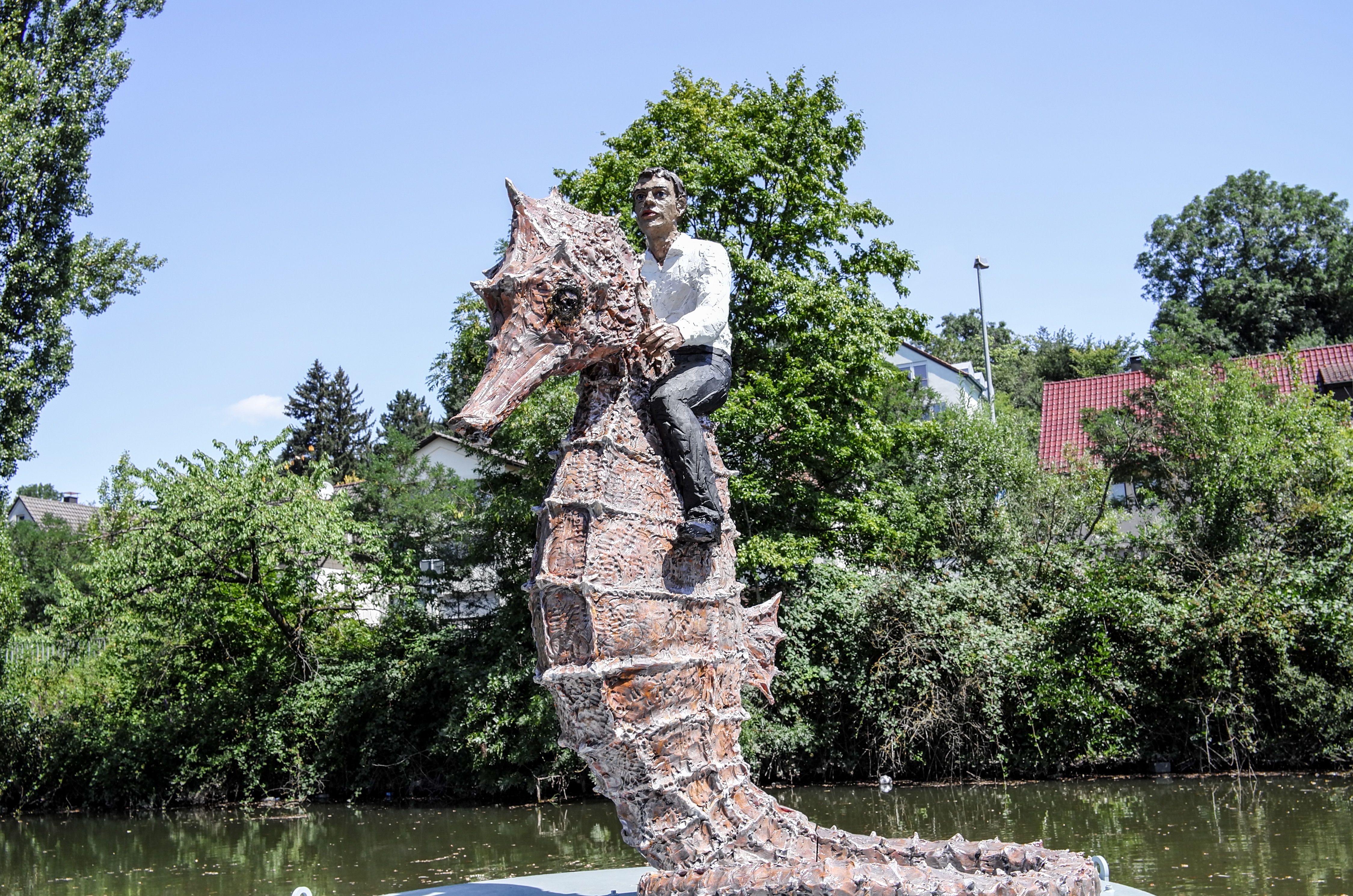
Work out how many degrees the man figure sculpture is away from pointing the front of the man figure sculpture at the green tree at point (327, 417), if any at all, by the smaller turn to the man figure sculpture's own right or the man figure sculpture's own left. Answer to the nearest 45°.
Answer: approximately 135° to the man figure sculpture's own right

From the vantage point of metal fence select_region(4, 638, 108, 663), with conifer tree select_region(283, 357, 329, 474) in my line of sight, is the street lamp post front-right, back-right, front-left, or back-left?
front-right

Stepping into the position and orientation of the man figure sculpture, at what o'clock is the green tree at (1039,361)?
The green tree is roughly at 5 o'clock from the man figure sculpture.

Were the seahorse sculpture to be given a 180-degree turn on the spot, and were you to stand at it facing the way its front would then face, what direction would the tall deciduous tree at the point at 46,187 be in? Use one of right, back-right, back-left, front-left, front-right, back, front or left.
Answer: left

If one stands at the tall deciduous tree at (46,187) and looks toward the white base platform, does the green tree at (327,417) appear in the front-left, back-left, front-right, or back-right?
back-left

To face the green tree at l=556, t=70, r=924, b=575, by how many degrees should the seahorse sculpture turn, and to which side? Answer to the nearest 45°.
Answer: approximately 135° to its right

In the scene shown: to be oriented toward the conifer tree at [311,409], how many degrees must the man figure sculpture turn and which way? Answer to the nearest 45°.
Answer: approximately 135° to its right

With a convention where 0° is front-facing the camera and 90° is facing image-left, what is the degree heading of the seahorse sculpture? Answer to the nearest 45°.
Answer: approximately 45°

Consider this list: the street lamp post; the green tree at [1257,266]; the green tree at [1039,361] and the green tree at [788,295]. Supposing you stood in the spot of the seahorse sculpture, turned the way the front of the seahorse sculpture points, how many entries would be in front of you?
0

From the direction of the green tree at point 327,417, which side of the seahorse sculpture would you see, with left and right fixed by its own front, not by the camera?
right

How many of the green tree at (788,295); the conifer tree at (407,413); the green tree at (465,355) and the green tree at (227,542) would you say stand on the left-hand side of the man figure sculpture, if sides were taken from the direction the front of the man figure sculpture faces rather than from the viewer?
0

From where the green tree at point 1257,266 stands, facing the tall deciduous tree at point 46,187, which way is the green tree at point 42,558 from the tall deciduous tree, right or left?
right

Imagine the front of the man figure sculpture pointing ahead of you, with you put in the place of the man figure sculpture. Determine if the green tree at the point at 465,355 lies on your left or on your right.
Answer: on your right

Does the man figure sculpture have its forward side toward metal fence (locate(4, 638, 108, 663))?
no

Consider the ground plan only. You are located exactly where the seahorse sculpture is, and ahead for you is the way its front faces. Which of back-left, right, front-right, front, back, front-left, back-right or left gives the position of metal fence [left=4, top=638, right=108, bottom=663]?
right

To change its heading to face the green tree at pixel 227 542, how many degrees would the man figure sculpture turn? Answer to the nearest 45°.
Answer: approximately 90° to its right
